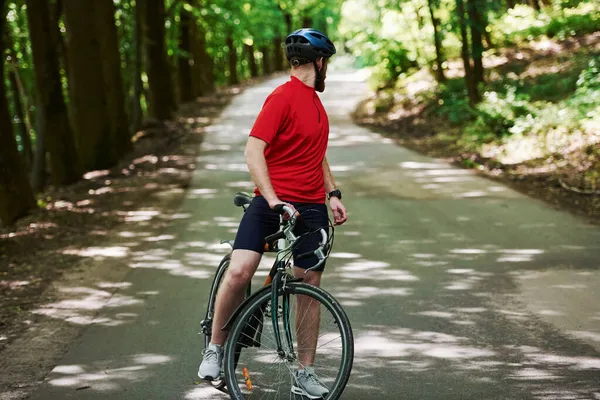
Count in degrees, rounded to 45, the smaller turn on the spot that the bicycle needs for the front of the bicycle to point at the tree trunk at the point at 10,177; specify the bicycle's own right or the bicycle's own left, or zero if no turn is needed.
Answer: approximately 180°

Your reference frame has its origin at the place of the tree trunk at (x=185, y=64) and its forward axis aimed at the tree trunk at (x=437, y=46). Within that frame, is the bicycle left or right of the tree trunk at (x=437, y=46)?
right

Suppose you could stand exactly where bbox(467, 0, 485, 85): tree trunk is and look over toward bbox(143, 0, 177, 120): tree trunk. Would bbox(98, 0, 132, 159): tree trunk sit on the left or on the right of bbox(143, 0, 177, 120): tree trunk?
left

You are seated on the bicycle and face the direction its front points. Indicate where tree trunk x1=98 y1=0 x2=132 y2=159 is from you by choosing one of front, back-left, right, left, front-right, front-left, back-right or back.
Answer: back-left

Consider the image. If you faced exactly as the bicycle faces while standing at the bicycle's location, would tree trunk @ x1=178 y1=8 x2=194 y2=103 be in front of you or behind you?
behind

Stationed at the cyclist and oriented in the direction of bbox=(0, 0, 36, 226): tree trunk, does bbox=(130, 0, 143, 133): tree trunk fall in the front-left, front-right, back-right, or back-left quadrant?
front-right

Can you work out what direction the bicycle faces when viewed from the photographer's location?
facing the viewer and to the right of the viewer

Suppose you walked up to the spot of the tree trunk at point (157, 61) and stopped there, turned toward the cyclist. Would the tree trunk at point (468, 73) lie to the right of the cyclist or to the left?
left

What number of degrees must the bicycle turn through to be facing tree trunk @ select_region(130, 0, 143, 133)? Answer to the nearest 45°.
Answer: approximately 135° to its left

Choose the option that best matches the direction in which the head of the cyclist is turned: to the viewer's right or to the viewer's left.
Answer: to the viewer's right

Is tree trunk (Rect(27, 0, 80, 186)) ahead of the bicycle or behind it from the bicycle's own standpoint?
behind
